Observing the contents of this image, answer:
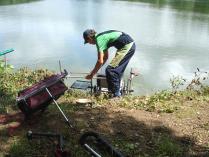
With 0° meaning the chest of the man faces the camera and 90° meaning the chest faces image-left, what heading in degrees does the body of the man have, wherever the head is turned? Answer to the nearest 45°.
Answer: approximately 90°

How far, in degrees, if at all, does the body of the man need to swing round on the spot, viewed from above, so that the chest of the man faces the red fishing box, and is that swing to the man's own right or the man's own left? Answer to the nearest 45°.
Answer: approximately 45° to the man's own left
